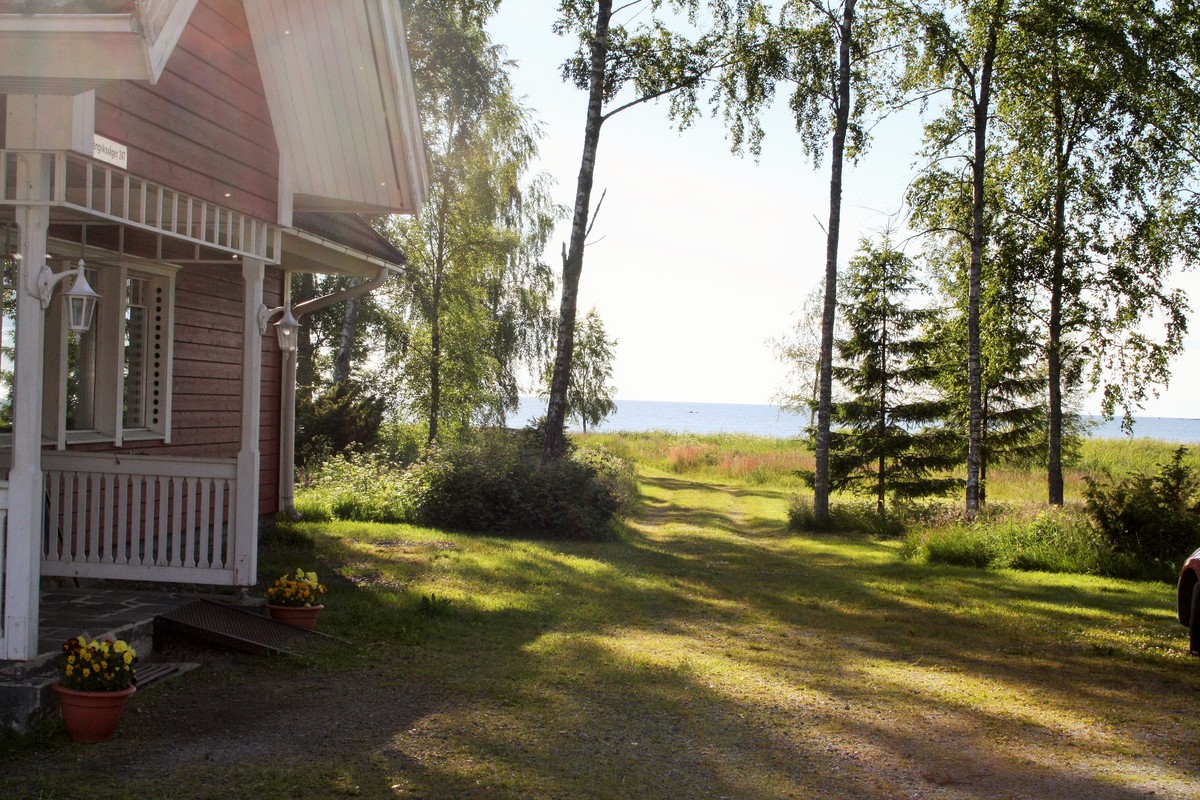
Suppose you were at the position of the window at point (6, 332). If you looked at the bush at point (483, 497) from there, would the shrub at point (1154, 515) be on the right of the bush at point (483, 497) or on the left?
right

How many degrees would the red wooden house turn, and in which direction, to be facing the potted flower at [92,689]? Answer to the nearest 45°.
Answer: approximately 45° to its right

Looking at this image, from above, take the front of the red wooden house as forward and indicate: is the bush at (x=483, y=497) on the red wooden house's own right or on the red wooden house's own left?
on the red wooden house's own left

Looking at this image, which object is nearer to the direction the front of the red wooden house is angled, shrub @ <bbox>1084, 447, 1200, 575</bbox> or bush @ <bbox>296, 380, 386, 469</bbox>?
the shrub

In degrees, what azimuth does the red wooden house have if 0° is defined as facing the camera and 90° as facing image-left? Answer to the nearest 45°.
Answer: approximately 315°

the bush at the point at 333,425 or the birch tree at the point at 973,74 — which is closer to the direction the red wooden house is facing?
the birch tree

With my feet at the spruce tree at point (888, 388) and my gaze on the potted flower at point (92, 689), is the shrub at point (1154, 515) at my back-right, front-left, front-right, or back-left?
front-left
